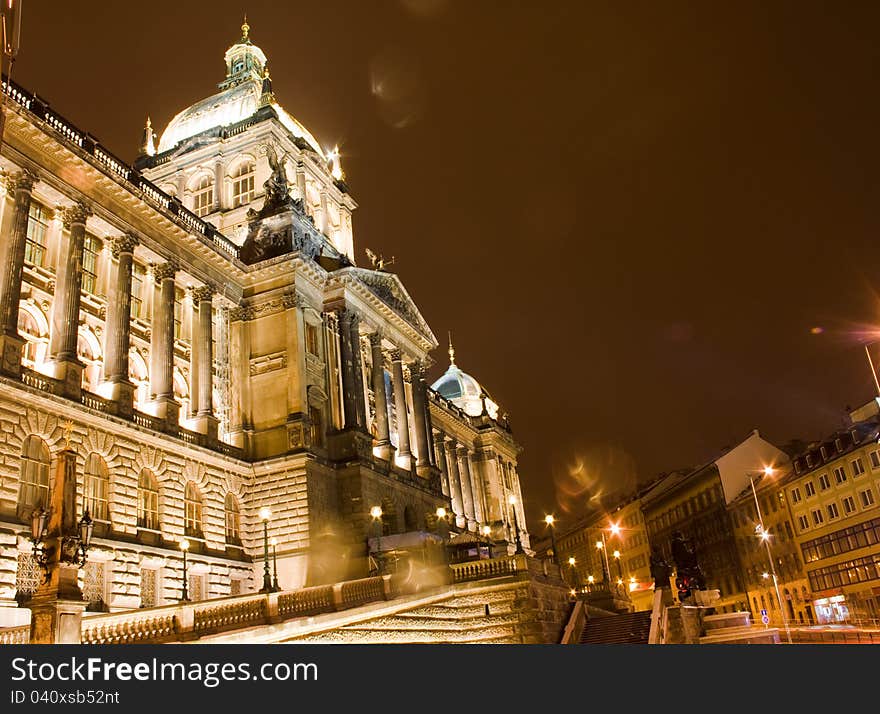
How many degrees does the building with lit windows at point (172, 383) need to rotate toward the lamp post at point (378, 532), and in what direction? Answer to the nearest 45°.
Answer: approximately 45° to its left

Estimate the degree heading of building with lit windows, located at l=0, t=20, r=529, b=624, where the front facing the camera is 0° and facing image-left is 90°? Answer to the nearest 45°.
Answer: approximately 315°
